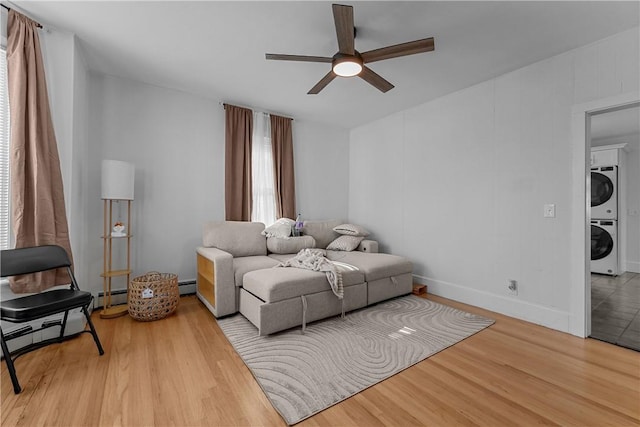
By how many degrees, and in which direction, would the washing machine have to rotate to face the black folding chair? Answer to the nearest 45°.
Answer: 0° — it already faces it

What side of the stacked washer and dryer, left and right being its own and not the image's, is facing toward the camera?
front

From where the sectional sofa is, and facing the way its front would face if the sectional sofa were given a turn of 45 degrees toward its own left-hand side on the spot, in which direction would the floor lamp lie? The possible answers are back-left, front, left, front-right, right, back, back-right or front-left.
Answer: back

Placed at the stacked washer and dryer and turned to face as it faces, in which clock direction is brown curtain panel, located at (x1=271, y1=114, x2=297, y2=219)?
The brown curtain panel is roughly at 1 o'clock from the stacked washer and dryer.

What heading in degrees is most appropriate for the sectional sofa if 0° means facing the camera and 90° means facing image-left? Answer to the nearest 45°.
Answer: approximately 315°

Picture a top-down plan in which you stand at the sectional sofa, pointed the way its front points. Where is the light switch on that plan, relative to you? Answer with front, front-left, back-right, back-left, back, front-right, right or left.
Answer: front-left

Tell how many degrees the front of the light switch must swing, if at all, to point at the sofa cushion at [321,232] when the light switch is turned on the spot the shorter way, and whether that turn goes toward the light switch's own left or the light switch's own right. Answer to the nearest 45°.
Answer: approximately 90° to the light switch's own right

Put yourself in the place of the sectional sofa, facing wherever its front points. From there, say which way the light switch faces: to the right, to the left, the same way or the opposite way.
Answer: to the right

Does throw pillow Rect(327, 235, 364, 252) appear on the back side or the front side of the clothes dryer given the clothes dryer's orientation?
on the front side

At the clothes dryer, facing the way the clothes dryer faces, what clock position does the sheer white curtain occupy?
The sheer white curtain is roughly at 1 o'clock from the clothes dryer.
